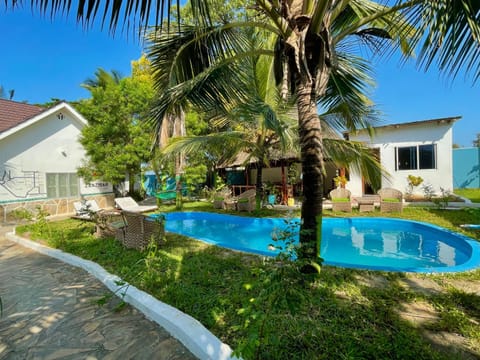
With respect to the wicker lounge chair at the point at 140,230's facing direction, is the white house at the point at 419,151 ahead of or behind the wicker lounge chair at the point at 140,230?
ahead

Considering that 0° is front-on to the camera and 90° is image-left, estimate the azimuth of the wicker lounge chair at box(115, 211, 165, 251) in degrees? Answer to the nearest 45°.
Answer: approximately 225°

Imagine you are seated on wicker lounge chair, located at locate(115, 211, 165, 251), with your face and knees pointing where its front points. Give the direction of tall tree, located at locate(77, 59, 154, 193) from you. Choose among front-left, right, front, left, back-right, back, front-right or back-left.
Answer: front-left

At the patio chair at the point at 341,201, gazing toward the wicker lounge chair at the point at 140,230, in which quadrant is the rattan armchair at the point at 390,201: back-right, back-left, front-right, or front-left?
back-left

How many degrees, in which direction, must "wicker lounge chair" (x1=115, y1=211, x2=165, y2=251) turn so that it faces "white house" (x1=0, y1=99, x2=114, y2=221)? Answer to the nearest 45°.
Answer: approximately 90° to its left

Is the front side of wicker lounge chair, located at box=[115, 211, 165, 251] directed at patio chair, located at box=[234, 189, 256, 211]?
yes

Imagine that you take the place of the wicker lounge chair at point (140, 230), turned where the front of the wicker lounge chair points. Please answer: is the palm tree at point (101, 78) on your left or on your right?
on your left

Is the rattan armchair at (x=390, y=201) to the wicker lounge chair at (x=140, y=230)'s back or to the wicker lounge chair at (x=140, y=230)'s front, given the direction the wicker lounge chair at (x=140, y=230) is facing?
to the front
